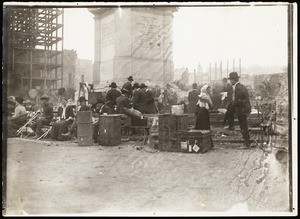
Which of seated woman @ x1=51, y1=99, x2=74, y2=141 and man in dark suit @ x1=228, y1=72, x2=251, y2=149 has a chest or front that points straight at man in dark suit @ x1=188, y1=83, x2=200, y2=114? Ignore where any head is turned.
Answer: man in dark suit @ x1=228, y1=72, x2=251, y2=149

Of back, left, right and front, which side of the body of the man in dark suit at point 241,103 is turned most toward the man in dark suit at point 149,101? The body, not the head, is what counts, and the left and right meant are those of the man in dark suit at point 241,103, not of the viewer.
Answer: front

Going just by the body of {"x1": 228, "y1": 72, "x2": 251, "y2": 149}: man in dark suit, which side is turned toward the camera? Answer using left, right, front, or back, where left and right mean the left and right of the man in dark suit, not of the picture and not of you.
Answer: left
